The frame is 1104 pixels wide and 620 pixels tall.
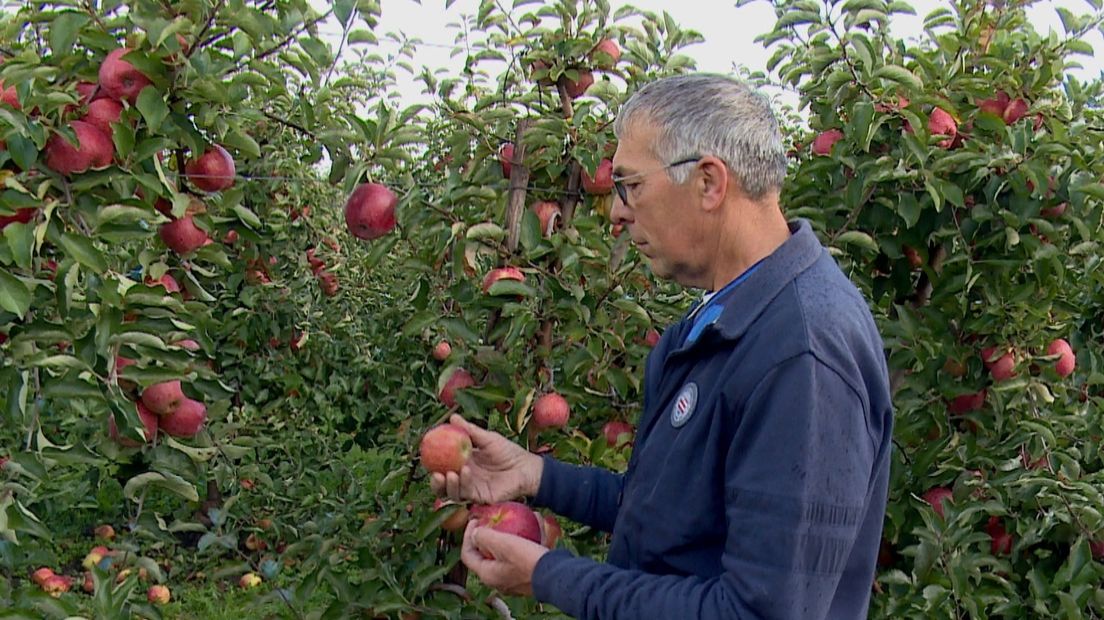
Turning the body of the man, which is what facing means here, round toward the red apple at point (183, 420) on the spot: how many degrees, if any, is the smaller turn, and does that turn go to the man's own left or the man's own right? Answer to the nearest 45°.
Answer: approximately 45° to the man's own right

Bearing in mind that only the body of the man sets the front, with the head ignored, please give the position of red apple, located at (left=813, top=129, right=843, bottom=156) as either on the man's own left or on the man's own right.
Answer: on the man's own right

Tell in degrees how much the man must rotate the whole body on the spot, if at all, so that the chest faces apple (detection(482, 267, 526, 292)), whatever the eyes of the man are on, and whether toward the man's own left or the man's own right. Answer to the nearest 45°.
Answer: approximately 45° to the man's own right

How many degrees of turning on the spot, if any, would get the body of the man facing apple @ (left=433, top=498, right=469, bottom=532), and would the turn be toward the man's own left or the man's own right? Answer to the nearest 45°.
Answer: approximately 45° to the man's own right

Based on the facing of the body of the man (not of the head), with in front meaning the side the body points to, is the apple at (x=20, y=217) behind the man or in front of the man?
in front

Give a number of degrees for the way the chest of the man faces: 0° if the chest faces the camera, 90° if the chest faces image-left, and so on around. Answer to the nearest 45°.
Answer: approximately 90°

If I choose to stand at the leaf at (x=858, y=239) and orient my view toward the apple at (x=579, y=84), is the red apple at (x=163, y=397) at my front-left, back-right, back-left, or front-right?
front-left

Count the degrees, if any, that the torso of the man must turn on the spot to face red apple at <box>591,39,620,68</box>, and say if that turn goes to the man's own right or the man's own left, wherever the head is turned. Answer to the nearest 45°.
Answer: approximately 90° to the man's own right

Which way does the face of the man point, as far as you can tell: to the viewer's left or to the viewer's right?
to the viewer's left

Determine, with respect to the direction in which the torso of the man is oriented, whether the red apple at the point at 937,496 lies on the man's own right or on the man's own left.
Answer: on the man's own right

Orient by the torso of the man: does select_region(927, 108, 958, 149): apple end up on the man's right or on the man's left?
on the man's right

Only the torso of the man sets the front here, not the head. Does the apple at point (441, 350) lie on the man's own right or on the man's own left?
on the man's own right

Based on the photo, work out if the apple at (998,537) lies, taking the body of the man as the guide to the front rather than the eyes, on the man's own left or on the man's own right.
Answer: on the man's own right
